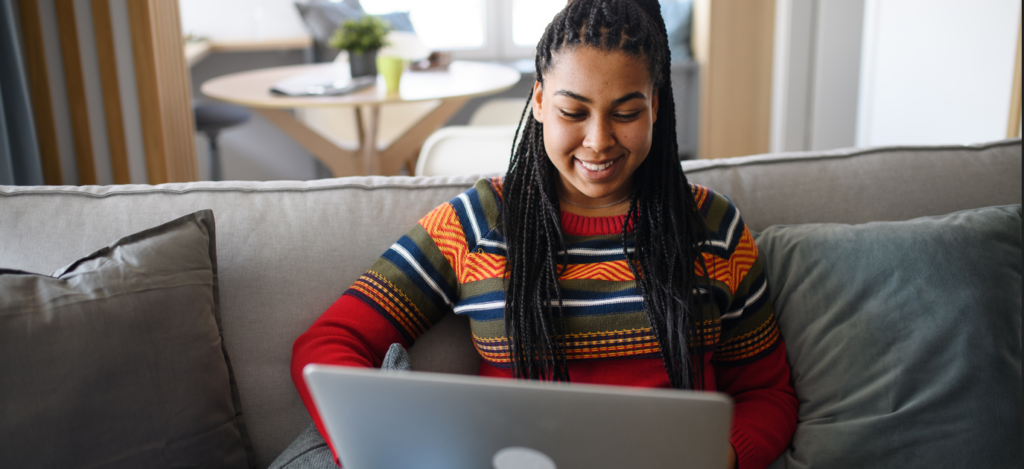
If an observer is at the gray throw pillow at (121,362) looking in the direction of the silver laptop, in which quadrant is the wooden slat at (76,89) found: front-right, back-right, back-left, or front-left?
back-left

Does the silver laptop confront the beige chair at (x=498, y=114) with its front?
yes

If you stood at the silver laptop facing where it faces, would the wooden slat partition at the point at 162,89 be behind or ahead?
ahead

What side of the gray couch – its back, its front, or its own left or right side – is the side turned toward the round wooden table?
back

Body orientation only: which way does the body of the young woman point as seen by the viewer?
toward the camera

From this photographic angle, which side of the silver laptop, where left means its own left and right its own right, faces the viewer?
back

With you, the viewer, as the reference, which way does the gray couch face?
facing the viewer

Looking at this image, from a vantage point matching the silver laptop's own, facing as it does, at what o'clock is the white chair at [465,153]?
The white chair is roughly at 12 o'clock from the silver laptop.

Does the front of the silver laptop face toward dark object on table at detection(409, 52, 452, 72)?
yes

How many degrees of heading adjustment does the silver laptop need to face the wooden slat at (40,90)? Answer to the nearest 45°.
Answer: approximately 45° to its left

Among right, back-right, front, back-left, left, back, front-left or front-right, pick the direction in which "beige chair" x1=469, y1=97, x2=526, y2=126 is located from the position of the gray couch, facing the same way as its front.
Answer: back

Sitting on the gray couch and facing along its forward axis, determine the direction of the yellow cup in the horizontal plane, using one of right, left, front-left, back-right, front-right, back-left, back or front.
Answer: back
